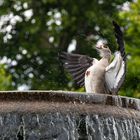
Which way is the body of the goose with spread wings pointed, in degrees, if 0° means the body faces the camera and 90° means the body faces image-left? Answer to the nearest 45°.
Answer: approximately 45°
